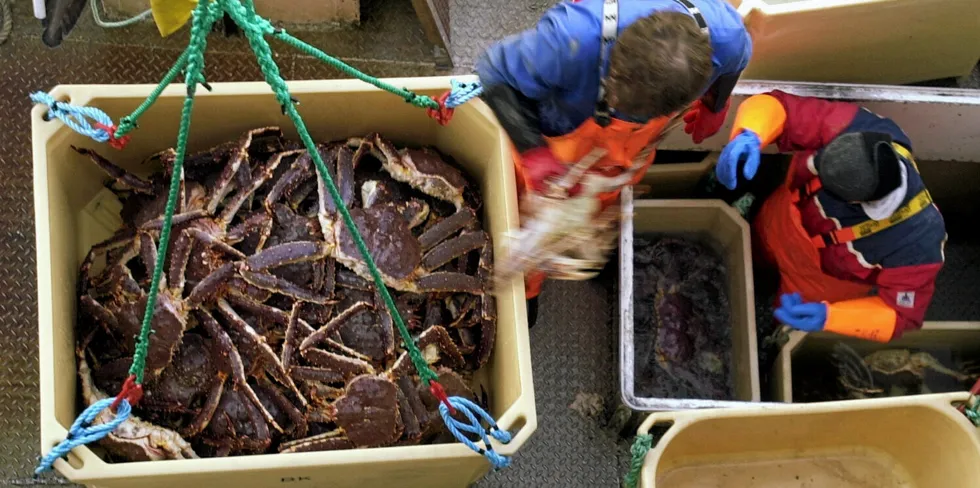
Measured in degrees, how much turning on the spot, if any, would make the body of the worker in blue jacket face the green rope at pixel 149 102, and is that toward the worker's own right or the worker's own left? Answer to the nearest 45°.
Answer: approximately 90° to the worker's own right

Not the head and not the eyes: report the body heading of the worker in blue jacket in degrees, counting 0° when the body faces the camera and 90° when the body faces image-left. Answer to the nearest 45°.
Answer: approximately 0°

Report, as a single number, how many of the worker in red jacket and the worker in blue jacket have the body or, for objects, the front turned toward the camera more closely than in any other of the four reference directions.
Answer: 1

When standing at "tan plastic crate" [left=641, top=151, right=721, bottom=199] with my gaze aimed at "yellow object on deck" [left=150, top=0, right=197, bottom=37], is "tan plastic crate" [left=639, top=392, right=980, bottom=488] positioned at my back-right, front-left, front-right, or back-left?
back-left

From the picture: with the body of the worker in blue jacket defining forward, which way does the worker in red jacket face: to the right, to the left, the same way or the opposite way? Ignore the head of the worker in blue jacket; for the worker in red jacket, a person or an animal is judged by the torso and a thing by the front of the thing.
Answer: to the right

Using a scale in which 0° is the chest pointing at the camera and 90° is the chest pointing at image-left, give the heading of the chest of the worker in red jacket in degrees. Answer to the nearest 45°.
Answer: approximately 90°

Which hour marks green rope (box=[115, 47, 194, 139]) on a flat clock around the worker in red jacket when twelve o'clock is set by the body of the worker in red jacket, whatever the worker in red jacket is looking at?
The green rope is roughly at 11 o'clock from the worker in red jacket.
